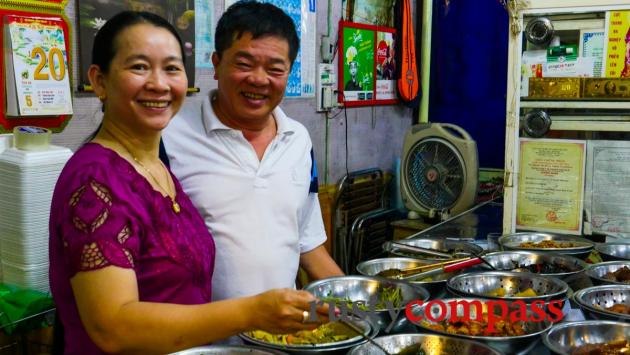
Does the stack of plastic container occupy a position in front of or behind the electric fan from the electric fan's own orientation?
in front

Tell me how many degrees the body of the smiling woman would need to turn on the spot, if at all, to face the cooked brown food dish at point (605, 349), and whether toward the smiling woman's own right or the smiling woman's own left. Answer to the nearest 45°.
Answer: approximately 45° to the smiling woman's own left

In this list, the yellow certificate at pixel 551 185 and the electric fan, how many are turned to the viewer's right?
0

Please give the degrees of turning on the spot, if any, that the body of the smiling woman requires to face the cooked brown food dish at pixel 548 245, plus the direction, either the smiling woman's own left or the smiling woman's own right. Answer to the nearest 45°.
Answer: approximately 90° to the smiling woman's own left

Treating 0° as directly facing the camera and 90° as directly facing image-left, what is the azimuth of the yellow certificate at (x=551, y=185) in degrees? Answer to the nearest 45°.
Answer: approximately 0°

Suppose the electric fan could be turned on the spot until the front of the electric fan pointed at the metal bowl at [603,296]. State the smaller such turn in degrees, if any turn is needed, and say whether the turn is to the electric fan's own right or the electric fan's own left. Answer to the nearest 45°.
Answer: approximately 45° to the electric fan's own left

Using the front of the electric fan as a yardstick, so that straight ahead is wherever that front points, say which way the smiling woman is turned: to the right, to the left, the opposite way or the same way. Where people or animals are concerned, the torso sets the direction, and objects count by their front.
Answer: to the left

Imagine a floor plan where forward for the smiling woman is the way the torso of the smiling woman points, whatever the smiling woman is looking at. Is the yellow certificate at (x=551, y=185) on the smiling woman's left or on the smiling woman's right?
on the smiling woman's left

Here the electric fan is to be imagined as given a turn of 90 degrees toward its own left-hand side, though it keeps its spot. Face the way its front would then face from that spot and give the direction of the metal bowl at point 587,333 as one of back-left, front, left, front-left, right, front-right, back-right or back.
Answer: front-right

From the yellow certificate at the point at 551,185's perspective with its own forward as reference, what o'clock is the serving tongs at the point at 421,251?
The serving tongs is roughly at 1 o'clock from the yellow certificate.

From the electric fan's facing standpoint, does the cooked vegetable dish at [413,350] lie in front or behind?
in front

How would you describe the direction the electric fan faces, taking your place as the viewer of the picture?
facing the viewer and to the left of the viewer

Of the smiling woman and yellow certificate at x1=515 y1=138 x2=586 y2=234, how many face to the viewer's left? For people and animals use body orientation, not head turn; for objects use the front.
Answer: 0

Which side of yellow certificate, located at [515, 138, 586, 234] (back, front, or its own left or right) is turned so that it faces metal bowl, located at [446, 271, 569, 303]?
front

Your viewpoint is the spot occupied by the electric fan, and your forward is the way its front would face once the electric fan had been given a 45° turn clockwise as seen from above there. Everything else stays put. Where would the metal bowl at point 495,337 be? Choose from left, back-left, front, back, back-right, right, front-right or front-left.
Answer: left

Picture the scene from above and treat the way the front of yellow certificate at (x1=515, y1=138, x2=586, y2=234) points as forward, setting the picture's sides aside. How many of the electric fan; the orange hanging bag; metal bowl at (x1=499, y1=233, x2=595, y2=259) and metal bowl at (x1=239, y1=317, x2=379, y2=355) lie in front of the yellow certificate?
2

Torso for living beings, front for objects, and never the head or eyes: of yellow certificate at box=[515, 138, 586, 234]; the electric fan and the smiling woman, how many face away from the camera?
0

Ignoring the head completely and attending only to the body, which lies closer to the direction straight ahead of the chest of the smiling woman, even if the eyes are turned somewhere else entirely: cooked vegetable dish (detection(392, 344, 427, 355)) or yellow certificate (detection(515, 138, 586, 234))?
the cooked vegetable dish
